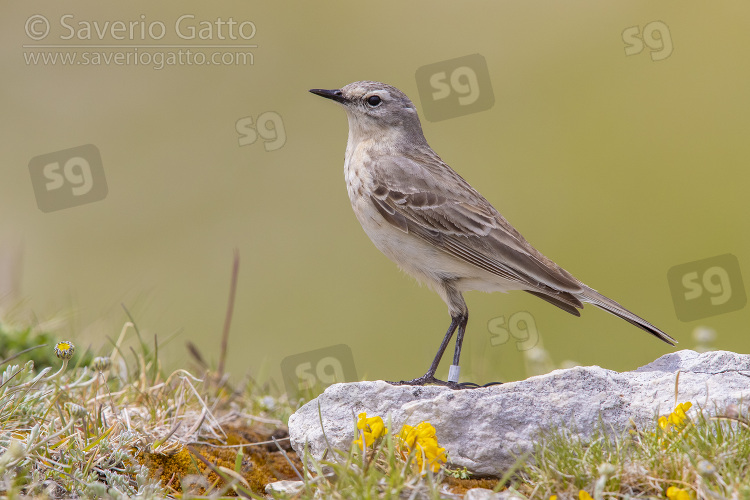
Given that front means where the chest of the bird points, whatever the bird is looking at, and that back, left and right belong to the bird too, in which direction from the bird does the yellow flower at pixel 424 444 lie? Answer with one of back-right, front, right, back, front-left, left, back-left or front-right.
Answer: left

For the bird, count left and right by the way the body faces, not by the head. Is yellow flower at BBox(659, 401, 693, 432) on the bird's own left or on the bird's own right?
on the bird's own left

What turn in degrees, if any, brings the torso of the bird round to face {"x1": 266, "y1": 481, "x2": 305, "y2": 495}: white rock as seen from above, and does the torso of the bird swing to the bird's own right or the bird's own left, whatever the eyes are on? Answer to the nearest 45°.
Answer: approximately 90° to the bird's own left

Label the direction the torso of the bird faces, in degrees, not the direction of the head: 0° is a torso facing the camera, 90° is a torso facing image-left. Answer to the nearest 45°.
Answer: approximately 90°

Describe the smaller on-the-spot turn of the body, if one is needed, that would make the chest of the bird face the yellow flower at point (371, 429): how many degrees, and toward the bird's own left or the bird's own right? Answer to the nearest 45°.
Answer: approximately 90° to the bird's own left

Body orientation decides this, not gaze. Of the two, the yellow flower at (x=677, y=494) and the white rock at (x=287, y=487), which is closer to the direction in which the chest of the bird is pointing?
the white rock

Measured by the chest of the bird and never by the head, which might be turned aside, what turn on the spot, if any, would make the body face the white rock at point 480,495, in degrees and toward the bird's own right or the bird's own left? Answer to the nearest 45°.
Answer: approximately 90° to the bird's own left
